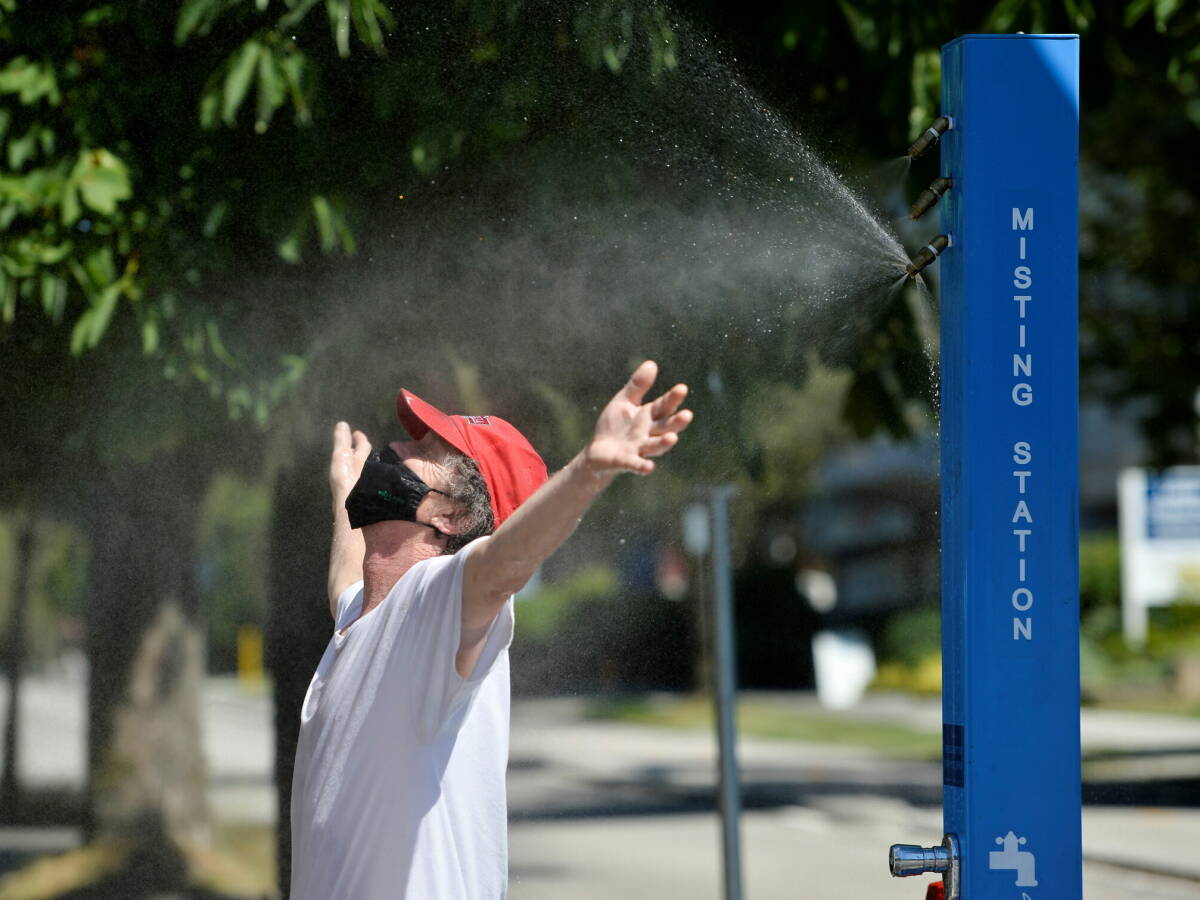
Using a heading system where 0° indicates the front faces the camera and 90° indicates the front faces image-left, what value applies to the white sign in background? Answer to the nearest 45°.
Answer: approximately 0°

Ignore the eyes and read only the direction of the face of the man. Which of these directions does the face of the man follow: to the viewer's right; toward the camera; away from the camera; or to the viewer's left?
to the viewer's left

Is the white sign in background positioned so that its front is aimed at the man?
yes

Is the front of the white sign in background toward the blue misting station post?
yes

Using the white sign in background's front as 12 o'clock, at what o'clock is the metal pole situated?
The metal pole is roughly at 12 o'clock from the white sign in background.

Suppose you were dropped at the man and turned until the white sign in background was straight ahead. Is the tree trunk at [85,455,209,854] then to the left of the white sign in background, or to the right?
left

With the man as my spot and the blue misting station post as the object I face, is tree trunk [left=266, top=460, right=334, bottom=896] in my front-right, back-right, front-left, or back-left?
back-left

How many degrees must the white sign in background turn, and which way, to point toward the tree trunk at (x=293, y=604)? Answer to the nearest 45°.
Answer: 0° — it already faces it
